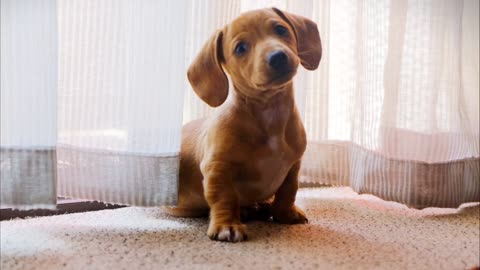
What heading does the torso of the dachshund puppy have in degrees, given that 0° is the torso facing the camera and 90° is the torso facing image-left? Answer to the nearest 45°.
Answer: approximately 315°
